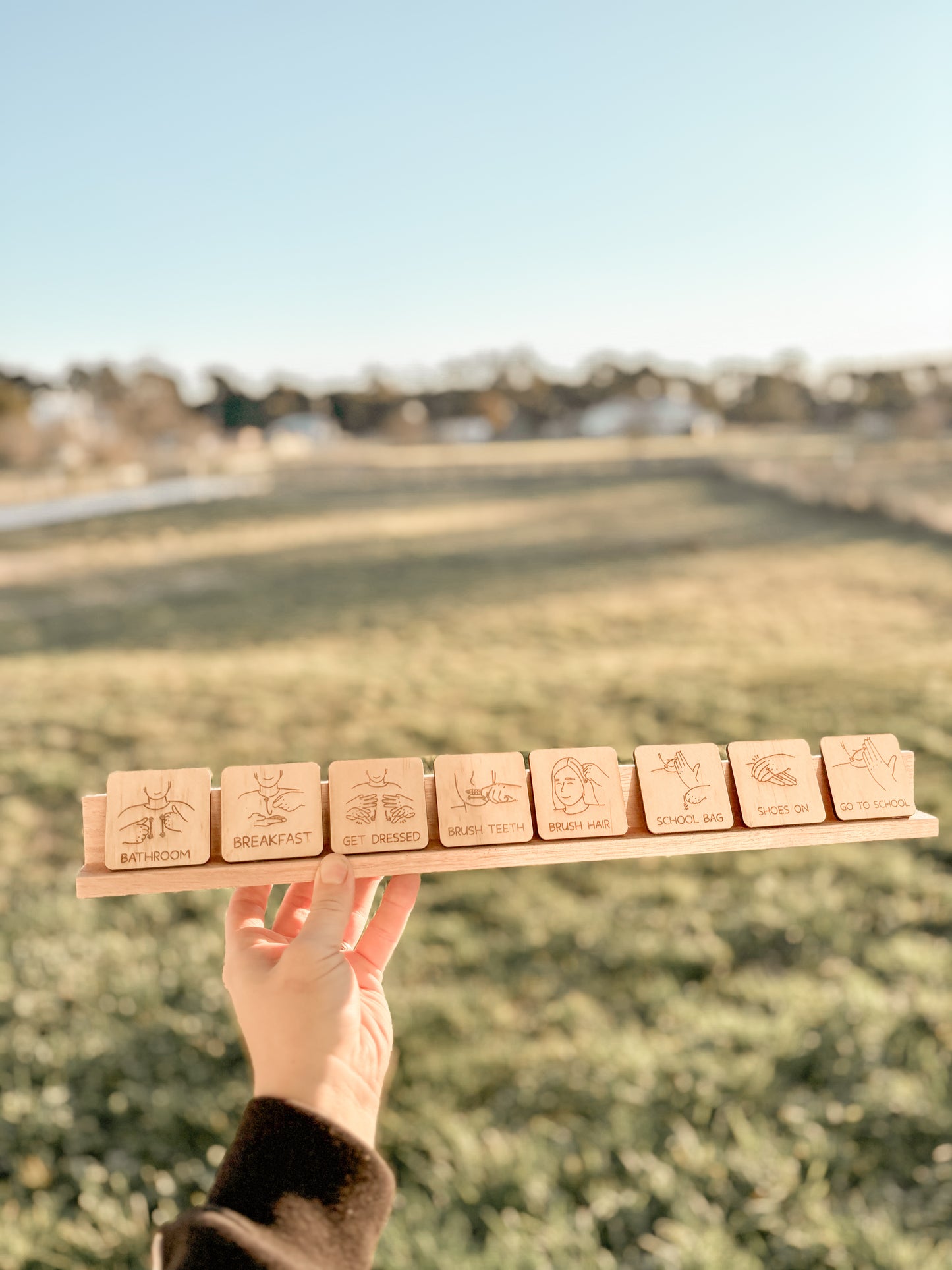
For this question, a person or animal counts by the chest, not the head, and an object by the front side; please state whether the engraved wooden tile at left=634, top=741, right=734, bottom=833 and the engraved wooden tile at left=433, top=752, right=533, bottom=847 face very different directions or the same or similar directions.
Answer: same or similar directions

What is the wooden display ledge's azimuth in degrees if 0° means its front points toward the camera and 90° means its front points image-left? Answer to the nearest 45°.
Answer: approximately 0°

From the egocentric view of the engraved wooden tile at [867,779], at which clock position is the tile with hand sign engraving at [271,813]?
The tile with hand sign engraving is roughly at 2 o'clock from the engraved wooden tile.

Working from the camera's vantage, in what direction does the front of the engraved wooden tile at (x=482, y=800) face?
facing the viewer

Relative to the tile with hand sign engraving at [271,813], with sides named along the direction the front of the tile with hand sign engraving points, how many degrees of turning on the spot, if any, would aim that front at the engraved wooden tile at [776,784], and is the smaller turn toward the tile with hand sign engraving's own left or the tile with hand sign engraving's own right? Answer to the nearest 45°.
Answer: approximately 90° to the tile with hand sign engraving's own left

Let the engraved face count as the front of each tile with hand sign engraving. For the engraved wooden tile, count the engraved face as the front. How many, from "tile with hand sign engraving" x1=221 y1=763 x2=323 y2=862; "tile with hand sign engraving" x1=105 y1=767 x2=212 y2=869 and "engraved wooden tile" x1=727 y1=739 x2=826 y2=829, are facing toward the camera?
3

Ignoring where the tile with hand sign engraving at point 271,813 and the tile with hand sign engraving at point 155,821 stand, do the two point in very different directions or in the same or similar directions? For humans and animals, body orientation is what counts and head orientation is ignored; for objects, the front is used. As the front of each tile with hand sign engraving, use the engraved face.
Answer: same or similar directions

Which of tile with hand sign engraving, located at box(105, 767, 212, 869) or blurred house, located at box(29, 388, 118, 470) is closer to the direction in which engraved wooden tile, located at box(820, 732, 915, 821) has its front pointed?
the tile with hand sign engraving

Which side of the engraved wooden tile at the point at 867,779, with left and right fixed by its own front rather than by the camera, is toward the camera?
front

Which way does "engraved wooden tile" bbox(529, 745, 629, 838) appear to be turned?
toward the camera

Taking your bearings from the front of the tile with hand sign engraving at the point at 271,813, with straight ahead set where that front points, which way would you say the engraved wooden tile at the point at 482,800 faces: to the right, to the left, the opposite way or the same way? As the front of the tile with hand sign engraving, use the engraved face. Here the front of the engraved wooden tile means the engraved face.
the same way

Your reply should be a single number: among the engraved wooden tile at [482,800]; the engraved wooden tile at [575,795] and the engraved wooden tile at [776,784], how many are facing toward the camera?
3

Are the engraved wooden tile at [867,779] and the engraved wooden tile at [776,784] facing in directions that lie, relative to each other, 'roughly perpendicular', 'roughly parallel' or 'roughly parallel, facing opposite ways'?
roughly parallel
